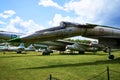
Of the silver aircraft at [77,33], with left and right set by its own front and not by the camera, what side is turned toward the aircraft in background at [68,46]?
right

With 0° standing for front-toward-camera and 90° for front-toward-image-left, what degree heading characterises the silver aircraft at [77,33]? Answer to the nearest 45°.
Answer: approximately 90°
